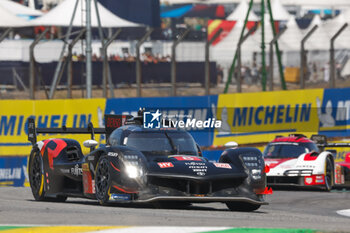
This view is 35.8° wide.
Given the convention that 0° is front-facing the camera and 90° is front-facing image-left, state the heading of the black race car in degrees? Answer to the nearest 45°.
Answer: approximately 315°

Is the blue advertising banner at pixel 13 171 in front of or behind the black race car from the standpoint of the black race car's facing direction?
behind

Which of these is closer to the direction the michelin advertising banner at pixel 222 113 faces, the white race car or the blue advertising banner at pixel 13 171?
the white race car

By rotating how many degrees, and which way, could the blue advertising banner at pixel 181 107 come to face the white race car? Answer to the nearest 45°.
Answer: approximately 45° to its left

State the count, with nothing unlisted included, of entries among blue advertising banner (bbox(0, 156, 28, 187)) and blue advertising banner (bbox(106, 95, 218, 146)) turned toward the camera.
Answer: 2

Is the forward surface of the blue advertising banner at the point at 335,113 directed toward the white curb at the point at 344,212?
yes

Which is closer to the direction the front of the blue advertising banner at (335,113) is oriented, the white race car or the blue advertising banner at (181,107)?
the white race car

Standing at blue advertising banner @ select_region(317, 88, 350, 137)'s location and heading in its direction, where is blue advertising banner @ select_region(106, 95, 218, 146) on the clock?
blue advertising banner @ select_region(106, 95, 218, 146) is roughly at 2 o'clock from blue advertising banner @ select_region(317, 88, 350, 137).

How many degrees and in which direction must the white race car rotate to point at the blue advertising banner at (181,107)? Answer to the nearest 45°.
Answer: approximately 90° to its right

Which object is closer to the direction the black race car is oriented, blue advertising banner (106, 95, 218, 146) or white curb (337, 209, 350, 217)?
the white curb

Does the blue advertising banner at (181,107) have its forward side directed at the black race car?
yes

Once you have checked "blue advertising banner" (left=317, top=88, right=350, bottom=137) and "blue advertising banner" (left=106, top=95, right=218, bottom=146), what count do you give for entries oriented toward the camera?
2
